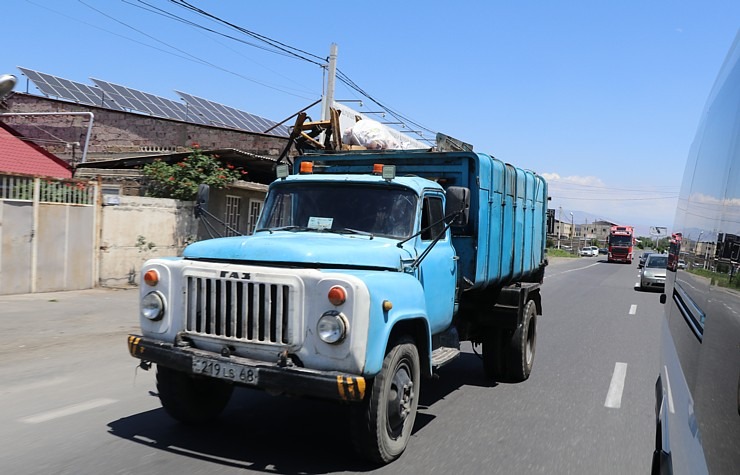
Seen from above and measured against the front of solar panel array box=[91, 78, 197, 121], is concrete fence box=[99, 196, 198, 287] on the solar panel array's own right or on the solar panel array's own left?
on the solar panel array's own right

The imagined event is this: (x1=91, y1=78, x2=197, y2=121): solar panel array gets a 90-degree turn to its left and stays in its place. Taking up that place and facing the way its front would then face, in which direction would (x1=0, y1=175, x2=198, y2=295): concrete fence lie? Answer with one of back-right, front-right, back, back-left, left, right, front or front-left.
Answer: back-right

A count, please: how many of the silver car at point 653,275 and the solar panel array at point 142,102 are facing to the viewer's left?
0

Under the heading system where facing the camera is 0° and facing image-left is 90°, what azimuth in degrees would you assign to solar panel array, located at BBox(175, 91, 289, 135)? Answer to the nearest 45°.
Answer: approximately 315°

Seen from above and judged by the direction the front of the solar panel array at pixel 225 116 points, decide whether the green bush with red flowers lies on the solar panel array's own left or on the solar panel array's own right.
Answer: on the solar panel array's own right
